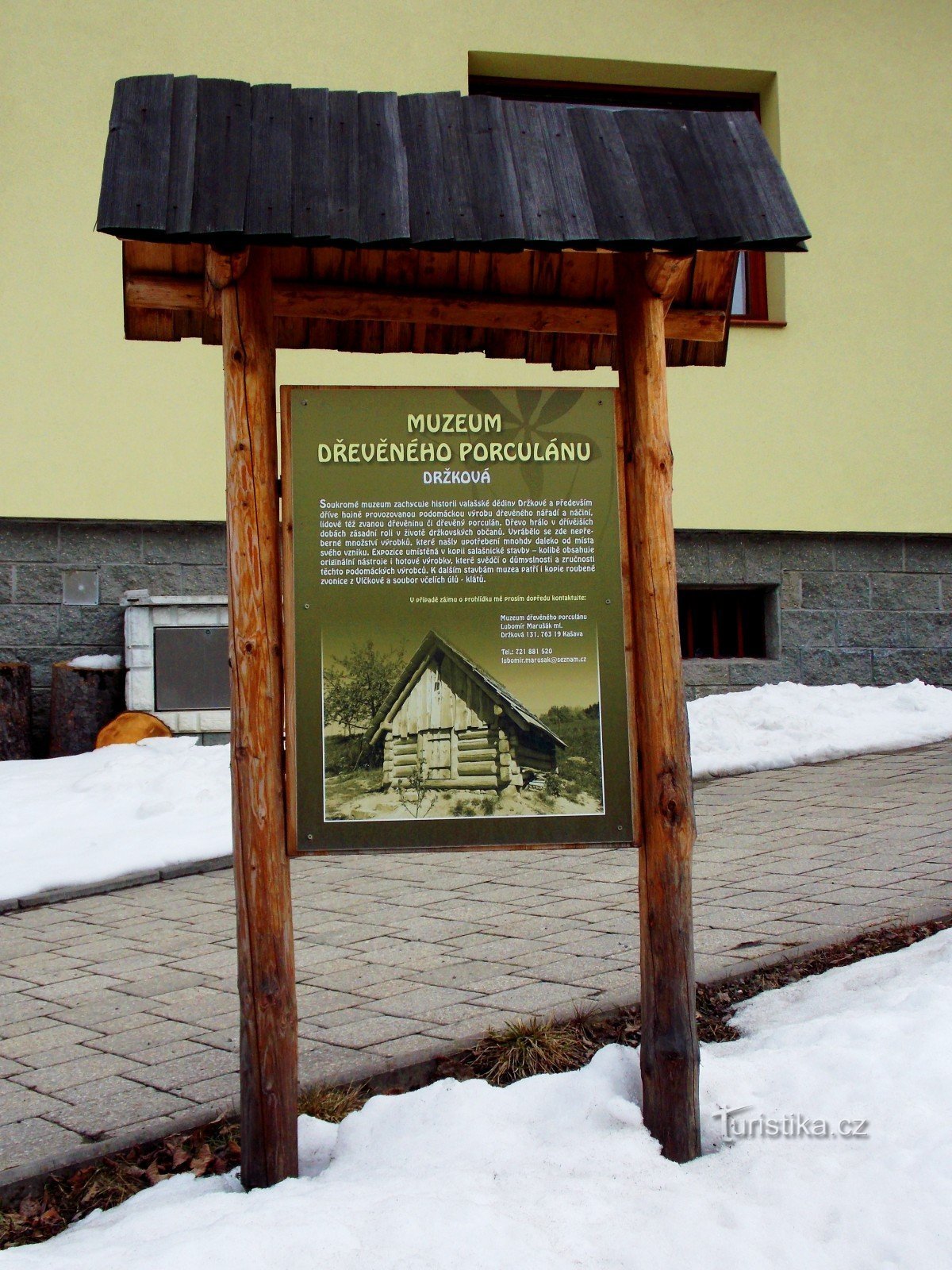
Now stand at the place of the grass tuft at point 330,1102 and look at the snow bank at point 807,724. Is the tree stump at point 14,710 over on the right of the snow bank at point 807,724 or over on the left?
left

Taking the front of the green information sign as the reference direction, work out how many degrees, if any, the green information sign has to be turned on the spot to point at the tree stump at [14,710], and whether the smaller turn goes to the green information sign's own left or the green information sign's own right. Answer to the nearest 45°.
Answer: approximately 135° to the green information sign's own right

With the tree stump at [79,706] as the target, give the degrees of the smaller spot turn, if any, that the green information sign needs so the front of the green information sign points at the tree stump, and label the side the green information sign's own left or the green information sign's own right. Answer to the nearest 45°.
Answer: approximately 135° to the green information sign's own right

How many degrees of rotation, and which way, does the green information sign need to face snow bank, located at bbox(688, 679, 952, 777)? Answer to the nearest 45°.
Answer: approximately 135° to its left

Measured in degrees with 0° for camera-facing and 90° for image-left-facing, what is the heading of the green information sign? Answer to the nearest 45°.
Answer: approximately 0°

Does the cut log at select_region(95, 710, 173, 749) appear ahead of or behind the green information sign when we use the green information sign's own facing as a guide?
behind

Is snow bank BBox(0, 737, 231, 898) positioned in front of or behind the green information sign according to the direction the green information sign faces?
behind
